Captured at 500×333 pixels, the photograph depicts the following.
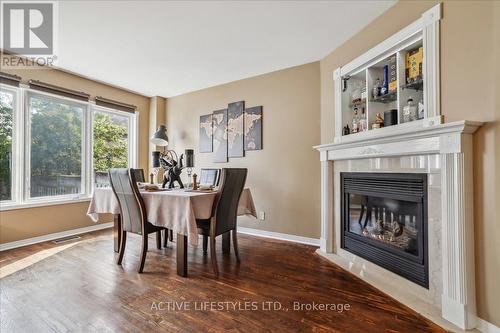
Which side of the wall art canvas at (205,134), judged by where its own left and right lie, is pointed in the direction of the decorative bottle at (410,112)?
left

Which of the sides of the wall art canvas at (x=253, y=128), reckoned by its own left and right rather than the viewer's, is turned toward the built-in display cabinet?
left

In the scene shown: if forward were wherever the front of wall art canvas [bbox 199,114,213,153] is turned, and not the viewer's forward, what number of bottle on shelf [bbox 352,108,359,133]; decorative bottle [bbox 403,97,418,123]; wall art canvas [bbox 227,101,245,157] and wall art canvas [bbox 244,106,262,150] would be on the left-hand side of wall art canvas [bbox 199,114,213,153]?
4

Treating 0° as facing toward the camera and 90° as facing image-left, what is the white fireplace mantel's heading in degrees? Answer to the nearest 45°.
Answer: approximately 45°

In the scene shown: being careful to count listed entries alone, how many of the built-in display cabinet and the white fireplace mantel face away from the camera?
0

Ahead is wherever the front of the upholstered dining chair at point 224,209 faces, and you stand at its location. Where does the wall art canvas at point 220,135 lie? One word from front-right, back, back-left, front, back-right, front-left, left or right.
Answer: front-right

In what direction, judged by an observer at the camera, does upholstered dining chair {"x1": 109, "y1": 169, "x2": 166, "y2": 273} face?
facing away from the viewer and to the right of the viewer

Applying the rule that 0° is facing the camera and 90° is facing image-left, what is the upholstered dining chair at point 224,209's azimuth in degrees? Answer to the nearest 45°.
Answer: approximately 135°

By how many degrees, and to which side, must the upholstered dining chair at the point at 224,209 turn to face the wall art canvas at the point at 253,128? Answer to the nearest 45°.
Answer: approximately 45° to its right

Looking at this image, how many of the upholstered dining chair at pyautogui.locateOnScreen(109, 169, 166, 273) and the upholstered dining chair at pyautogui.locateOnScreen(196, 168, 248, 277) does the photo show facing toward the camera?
0

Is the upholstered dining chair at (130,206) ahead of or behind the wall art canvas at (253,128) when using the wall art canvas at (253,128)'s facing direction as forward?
ahead

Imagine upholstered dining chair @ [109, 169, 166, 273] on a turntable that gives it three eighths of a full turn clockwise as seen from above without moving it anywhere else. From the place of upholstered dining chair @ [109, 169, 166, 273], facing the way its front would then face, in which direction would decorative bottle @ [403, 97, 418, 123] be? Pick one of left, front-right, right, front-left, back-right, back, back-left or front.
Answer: front-left
